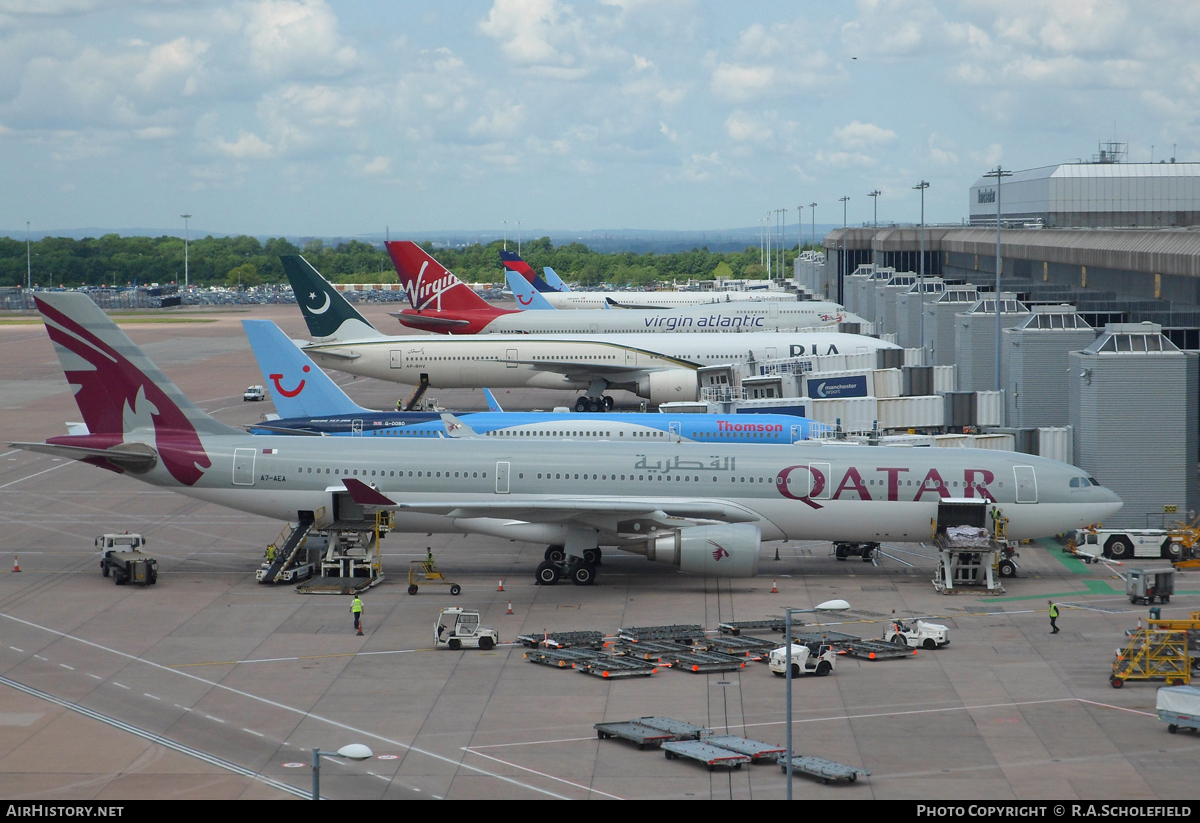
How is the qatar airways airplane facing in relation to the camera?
to the viewer's right

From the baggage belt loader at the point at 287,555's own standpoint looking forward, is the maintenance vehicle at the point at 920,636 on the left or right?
on its right

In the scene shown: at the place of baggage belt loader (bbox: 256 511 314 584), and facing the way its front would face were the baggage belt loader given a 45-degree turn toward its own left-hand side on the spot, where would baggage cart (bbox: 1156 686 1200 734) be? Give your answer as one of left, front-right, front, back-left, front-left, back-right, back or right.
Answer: back-right

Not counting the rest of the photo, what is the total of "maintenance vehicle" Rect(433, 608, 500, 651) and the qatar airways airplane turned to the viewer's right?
1

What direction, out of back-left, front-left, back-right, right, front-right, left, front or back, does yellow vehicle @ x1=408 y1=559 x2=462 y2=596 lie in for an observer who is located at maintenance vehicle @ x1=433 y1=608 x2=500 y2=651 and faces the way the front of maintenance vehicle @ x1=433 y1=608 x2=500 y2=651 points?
right

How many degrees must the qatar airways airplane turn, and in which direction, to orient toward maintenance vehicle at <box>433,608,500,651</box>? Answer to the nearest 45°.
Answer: approximately 90° to its right

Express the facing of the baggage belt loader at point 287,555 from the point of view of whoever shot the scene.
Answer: facing away from the viewer and to the right of the viewer

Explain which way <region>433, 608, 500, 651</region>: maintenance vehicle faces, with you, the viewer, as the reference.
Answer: facing to the left of the viewer

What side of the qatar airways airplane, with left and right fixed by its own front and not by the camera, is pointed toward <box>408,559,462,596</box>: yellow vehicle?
right

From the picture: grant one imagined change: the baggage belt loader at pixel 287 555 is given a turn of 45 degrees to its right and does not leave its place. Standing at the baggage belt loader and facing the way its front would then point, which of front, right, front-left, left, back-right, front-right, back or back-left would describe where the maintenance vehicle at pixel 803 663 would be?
front-right
